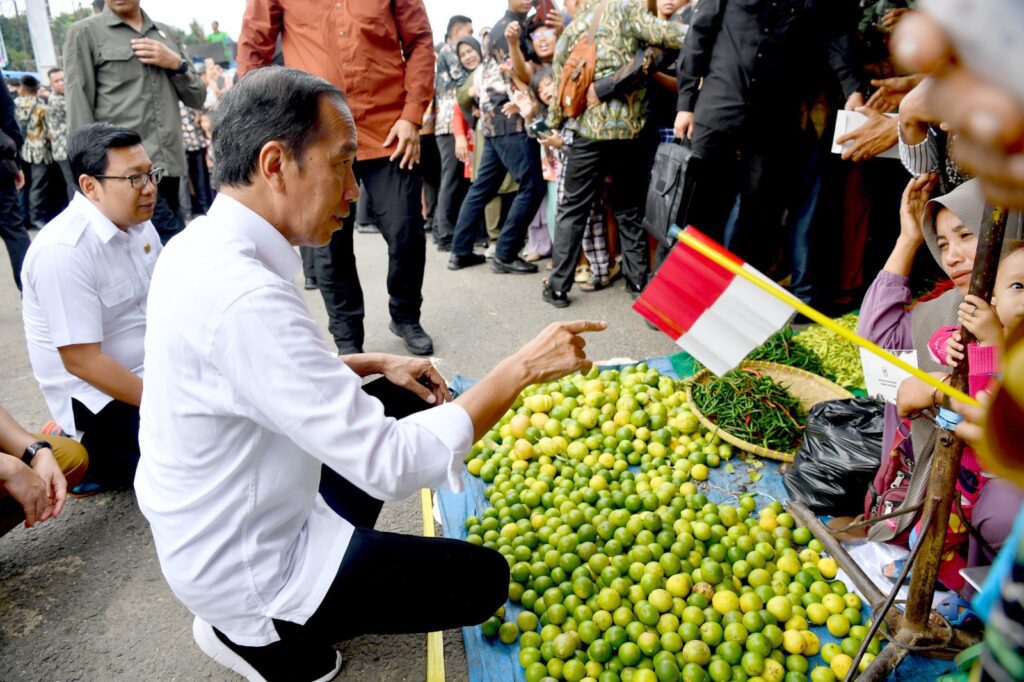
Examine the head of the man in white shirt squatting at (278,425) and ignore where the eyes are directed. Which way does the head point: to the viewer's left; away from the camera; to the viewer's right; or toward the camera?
to the viewer's right

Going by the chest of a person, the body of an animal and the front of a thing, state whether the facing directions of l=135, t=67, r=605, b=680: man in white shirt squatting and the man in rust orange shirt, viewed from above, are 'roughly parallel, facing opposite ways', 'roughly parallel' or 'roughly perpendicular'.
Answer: roughly perpendicular

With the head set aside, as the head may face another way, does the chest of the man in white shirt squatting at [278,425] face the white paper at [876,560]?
yes

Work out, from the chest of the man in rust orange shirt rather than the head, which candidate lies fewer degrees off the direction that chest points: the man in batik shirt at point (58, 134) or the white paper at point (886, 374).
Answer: the white paper

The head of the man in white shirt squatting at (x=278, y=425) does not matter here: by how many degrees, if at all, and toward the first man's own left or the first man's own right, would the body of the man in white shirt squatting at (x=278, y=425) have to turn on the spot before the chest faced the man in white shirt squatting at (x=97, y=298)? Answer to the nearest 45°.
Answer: approximately 135° to the first man's own left

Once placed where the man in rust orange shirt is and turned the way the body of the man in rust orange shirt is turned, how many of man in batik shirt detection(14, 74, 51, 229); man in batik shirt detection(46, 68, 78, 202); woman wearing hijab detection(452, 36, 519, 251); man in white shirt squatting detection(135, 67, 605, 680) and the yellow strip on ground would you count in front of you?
2

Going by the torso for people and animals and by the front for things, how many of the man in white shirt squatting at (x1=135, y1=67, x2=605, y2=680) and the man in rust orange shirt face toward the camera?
1

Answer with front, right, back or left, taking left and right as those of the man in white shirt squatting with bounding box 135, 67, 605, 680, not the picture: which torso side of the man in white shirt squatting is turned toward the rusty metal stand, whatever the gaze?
front

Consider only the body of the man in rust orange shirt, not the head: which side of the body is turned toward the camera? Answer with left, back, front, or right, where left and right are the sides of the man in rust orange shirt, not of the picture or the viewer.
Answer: front

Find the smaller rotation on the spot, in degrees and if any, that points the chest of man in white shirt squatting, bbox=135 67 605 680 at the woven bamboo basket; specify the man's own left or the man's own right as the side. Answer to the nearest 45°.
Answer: approximately 45° to the man's own left

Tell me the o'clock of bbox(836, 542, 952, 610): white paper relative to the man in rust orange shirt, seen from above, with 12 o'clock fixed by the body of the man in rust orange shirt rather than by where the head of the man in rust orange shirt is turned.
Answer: The white paper is roughly at 11 o'clock from the man in rust orange shirt.

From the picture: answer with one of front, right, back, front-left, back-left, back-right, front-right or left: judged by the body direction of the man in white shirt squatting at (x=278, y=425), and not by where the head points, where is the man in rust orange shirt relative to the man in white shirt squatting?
left

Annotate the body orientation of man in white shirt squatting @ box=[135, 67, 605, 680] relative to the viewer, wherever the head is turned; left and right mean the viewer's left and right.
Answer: facing to the right of the viewer

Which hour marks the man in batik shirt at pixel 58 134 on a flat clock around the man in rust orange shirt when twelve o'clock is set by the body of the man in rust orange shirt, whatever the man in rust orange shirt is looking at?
The man in batik shirt is roughly at 5 o'clock from the man in rust orange shirt.

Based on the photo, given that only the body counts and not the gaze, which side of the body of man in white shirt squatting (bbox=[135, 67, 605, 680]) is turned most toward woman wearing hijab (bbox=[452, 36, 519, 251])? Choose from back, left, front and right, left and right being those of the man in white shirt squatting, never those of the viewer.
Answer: left
